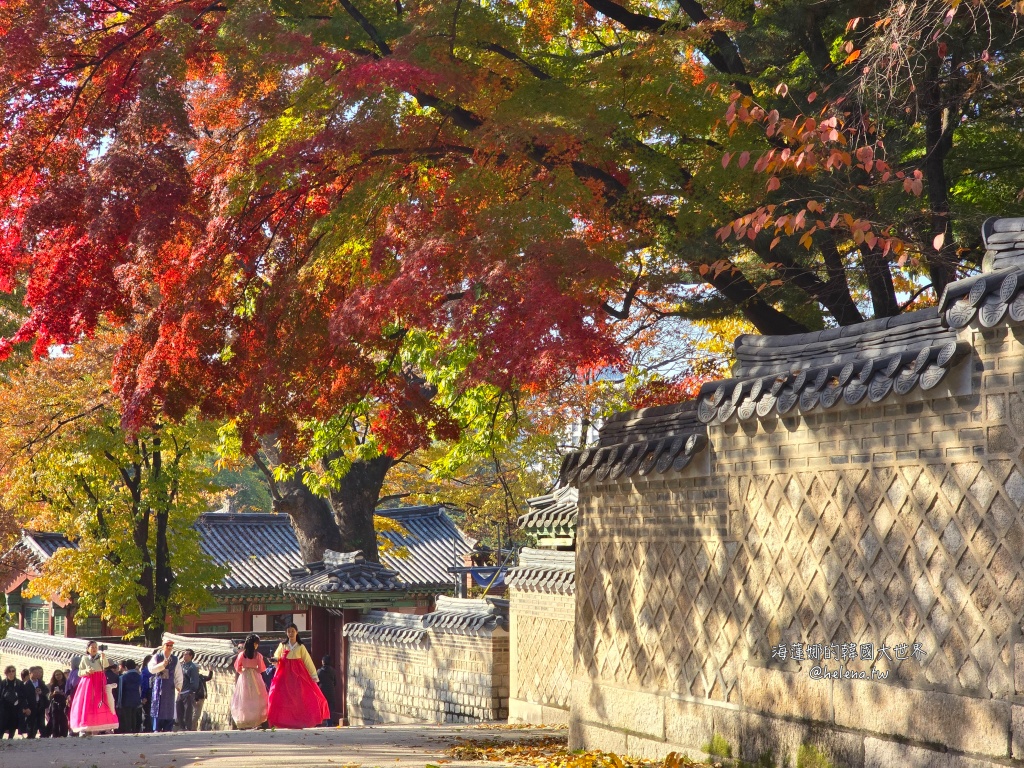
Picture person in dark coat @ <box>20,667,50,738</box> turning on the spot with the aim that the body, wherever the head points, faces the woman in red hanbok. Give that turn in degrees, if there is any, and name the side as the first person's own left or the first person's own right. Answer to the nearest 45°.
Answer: approximately 45° to the first person's own left

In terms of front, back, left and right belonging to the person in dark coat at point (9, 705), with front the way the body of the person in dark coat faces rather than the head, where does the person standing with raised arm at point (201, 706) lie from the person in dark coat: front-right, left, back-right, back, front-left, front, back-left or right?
back-left

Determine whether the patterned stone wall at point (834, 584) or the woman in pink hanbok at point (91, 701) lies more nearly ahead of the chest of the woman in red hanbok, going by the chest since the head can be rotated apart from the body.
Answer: the patterned stone wall

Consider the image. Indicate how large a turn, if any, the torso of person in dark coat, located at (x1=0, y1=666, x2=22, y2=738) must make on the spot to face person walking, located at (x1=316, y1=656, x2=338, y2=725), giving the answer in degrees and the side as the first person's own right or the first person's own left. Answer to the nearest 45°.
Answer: approximately 90° to the first person's own left

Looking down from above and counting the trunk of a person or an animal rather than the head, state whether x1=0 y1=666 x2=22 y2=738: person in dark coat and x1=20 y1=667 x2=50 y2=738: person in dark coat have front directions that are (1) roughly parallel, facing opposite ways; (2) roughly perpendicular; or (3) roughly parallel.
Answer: roughly parallel

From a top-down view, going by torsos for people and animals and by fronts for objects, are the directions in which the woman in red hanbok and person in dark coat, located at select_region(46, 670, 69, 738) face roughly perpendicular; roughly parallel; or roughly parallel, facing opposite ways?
roughly parallel

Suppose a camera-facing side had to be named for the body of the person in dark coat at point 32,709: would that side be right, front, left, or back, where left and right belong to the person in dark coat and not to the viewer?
front
